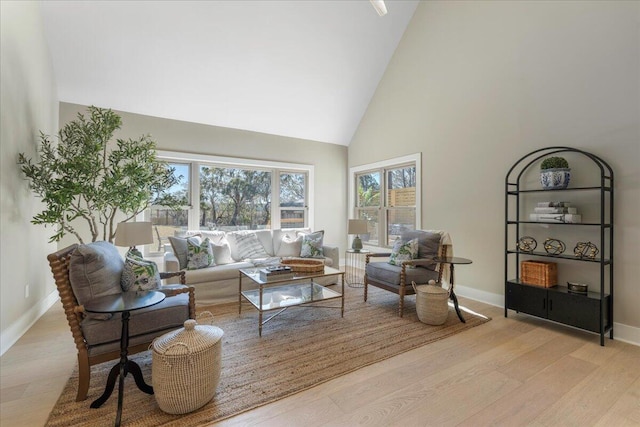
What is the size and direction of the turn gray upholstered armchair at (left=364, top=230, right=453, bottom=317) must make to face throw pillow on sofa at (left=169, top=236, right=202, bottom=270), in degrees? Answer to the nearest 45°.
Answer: approximately 45° to its right

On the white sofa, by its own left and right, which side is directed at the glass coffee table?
front

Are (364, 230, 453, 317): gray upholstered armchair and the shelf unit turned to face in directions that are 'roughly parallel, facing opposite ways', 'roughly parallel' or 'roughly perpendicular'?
roughly parallel

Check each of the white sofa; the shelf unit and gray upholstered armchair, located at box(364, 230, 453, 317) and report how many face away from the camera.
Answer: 0

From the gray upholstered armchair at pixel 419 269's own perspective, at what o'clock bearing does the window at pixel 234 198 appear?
The window is roughly at 2 o'clock from the gray upholstered armchair.

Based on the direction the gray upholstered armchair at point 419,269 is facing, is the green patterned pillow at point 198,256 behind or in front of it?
in front

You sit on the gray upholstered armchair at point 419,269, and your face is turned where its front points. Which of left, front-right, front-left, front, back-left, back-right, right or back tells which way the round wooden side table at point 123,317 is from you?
front

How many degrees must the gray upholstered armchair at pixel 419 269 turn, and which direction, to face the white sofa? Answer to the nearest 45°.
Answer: approximately 45° to its right

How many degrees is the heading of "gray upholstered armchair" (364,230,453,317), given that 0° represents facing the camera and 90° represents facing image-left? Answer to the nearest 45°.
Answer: approximately 45°

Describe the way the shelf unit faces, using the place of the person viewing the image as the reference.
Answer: facing the viewer and to the left of the viewer

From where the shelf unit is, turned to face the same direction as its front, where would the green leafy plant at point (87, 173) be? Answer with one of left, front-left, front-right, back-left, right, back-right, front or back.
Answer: front

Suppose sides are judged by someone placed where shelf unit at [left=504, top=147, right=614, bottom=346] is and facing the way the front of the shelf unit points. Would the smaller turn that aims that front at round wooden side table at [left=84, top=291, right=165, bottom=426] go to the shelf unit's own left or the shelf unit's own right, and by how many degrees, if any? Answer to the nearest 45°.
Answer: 0° — it already faces it

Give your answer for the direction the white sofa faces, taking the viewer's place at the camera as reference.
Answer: facing the viewer and to the right of the viewer

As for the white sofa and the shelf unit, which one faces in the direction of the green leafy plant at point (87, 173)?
the shelf unit

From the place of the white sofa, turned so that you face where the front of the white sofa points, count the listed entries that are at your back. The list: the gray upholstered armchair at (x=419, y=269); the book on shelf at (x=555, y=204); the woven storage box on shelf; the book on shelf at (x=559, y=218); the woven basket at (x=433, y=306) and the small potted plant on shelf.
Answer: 0

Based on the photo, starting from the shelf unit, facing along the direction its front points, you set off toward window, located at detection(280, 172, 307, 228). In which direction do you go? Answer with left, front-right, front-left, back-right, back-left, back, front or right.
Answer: front-right

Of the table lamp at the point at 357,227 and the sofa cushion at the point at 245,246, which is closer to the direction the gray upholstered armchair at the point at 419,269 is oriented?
the sofa cushion

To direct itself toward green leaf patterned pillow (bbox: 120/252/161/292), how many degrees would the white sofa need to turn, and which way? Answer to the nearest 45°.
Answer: approximately 45° to its right

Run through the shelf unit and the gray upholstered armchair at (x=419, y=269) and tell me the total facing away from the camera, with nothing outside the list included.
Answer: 0

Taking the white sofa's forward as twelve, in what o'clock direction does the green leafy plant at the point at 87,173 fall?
The green leafy plant is roughly at 4 o'clock from the white sofa.
